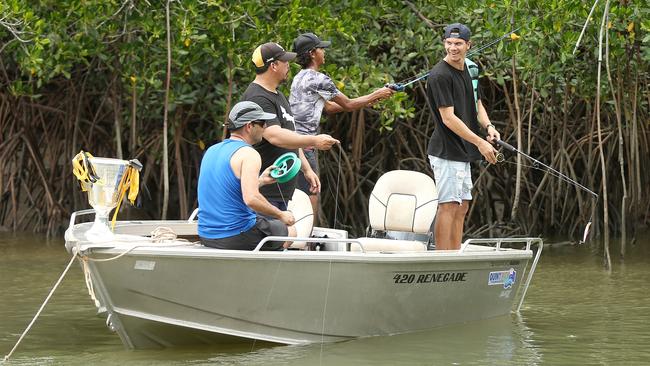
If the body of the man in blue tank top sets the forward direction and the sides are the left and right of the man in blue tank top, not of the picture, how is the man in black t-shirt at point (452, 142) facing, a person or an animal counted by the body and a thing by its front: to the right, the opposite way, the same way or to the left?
to the right

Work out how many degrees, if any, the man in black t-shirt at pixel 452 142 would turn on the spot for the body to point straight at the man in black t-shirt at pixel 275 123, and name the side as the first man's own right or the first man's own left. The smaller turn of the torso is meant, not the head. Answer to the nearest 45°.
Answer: approximately 90° to the first man's own right

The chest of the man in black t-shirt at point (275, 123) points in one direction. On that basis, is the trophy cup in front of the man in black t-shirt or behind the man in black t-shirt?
behind

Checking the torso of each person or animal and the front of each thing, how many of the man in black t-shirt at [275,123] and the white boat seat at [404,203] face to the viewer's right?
1

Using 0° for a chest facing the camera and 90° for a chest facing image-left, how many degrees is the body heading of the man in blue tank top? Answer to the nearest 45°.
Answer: approximately 225°

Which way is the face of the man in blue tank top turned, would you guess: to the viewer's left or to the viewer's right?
to the viewer's right

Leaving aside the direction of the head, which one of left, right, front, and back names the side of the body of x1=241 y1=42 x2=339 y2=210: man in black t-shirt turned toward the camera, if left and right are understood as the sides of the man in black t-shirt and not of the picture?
right

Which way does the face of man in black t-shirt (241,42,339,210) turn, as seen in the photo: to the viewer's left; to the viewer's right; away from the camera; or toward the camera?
to the viewer's right

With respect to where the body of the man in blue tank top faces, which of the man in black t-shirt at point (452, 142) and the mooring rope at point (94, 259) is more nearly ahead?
the man in black t-shirt
